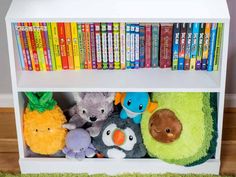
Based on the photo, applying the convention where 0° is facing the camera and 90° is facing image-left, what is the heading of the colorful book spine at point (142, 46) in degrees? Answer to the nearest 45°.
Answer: approximately 0°

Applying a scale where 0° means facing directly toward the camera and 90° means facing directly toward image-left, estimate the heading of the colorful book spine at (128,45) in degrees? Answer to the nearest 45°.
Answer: approximately 0°
